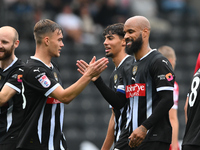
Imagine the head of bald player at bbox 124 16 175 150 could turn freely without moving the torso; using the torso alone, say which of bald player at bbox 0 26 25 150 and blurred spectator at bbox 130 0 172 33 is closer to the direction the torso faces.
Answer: the bald player

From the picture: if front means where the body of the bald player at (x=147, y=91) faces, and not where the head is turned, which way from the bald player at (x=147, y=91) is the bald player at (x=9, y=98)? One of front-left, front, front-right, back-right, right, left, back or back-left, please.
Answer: front-right

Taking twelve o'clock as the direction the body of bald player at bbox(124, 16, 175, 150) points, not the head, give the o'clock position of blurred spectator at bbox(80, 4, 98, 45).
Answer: The blurred spectator is roughly at 4 o'clock from the bald player.

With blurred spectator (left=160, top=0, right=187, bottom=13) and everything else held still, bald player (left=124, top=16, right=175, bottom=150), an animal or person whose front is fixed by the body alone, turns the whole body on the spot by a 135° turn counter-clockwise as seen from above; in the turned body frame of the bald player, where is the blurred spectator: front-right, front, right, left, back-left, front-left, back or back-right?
left

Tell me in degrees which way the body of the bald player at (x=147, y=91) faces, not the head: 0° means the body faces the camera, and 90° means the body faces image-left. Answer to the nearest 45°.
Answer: approximately 45°

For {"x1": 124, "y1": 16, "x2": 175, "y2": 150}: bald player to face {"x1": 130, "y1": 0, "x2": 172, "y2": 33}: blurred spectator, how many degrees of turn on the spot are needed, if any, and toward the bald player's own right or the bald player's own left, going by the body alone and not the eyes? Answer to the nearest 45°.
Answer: approximately 135° to the bald player's own right

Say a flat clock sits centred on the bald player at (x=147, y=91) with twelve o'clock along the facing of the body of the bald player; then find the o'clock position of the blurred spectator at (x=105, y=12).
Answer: The blurred spectator is roughly at 4 o'clock from the bald player.

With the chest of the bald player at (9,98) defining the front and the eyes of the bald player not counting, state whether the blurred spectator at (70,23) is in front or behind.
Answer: behind

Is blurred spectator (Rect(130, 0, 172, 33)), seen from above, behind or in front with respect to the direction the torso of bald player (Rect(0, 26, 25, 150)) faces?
behind

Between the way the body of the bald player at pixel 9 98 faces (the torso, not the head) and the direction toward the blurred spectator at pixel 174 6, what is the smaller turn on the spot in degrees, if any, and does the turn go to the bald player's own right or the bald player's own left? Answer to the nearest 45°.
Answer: approximately 180°
